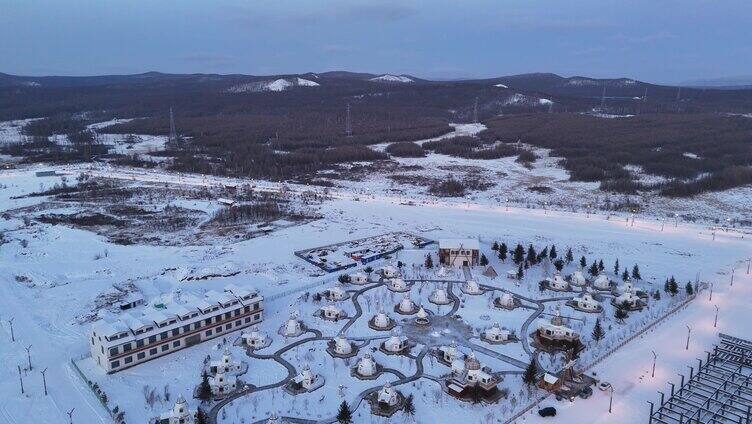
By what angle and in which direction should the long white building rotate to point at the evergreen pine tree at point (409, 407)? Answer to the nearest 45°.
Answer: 0° — it already faces it

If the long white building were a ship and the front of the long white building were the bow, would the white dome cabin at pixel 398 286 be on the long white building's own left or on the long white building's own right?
on the long white building's own left

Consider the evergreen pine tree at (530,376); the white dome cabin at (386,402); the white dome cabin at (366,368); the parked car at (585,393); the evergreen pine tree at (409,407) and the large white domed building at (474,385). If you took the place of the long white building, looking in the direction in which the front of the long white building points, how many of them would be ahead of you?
6

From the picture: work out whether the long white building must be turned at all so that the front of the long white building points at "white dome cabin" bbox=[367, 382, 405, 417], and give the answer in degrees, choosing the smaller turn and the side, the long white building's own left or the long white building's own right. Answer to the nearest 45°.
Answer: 0° — it already faces it

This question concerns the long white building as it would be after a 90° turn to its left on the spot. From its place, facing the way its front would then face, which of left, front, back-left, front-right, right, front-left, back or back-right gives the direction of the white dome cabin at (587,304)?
front-right

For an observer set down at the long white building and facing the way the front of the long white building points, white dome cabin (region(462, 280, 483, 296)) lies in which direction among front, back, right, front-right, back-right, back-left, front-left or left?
front-left

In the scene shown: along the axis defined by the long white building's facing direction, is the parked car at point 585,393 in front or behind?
in front

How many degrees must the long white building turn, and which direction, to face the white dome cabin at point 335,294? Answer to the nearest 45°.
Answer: approximately 45° to its left

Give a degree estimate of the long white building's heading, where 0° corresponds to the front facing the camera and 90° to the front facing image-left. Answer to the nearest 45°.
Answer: approximately 315°

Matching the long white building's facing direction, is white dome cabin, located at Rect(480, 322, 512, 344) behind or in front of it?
in front

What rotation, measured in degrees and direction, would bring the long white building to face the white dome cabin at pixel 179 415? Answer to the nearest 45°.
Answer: approximately 45° to its right
